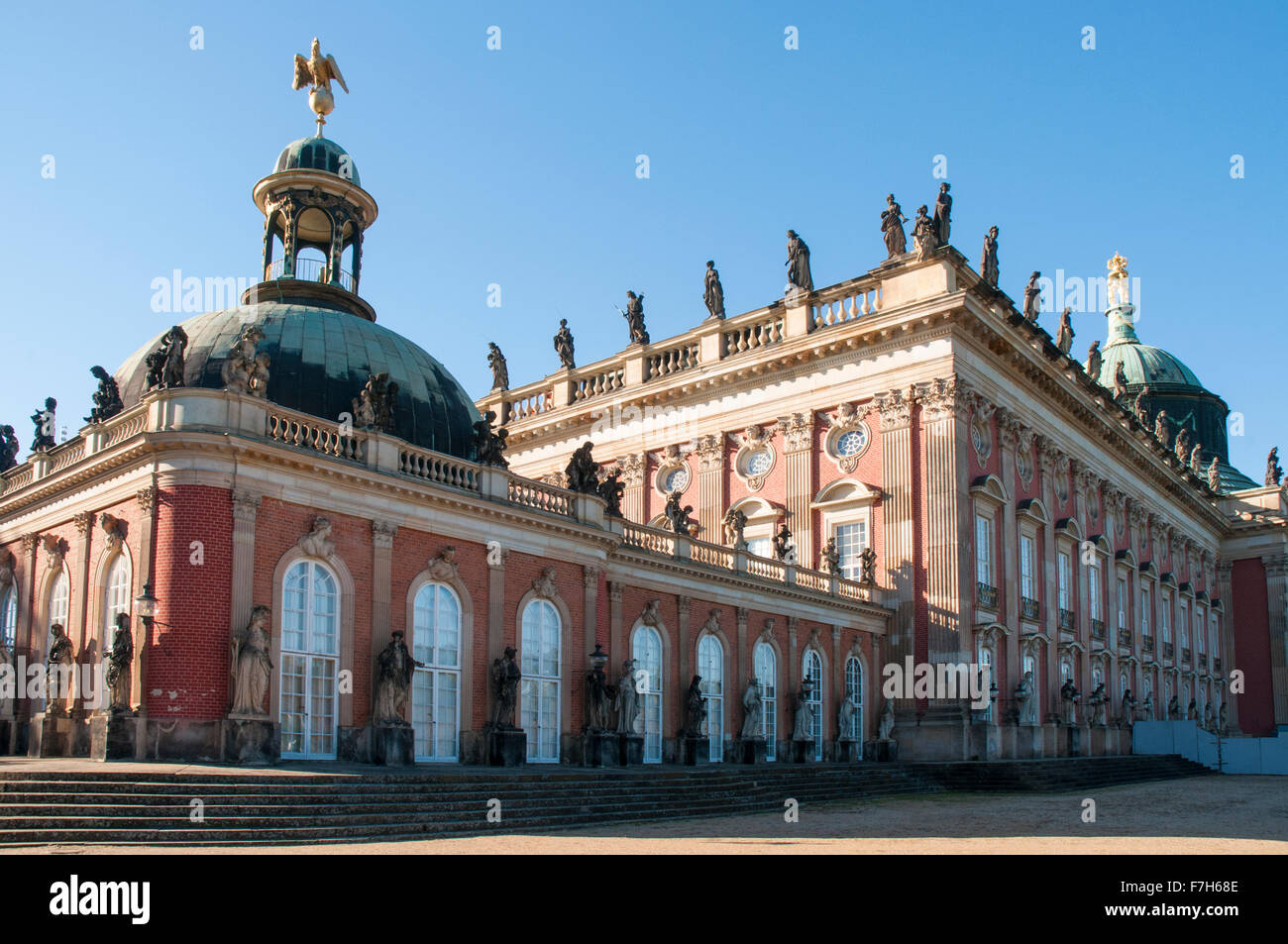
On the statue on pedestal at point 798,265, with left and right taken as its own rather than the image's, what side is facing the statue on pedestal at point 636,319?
right

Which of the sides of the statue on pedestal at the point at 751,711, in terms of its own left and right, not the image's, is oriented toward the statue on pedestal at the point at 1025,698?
left

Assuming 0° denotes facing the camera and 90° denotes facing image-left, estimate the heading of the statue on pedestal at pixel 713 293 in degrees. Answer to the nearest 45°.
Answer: approximately 45°

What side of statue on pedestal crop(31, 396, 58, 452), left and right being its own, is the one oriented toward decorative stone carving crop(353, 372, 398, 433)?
left

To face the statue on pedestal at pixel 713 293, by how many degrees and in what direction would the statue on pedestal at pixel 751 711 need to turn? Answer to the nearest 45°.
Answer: approximately 135° to its left

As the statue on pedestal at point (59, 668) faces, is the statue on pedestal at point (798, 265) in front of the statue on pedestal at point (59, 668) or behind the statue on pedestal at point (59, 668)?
behind

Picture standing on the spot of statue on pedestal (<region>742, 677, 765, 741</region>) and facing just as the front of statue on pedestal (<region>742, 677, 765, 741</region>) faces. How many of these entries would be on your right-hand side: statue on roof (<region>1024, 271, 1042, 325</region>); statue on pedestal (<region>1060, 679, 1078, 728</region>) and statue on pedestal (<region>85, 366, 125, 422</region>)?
1

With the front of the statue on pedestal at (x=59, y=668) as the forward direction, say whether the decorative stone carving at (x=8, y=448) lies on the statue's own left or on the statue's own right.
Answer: on the statue's own right

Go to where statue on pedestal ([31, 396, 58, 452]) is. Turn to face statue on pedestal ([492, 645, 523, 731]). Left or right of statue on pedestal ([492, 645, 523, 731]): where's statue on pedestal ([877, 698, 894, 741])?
left
